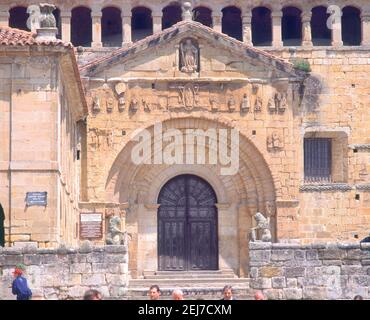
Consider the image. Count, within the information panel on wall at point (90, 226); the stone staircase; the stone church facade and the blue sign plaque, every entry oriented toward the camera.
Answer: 4

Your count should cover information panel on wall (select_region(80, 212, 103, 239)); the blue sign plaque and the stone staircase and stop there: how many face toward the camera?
3

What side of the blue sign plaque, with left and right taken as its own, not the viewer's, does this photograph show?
front

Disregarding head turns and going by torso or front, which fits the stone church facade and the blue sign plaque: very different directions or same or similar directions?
same or similar directions

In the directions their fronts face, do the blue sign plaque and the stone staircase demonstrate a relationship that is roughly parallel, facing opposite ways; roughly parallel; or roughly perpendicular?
roughly parallel

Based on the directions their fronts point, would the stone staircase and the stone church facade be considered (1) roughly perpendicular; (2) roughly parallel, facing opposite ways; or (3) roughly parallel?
roughly parallel

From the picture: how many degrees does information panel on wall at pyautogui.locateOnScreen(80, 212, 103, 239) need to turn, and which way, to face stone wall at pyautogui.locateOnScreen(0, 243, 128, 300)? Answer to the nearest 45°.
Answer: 0° — it already faces it

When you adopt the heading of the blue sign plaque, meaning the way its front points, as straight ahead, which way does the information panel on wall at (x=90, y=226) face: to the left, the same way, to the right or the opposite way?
the same way

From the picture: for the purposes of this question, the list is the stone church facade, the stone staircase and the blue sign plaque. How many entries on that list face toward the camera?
3

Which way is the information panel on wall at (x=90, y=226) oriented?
toward the camera

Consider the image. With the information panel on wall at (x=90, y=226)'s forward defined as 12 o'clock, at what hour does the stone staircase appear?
The stone staircase is roughly at 10 o'clock from the information panel on wall.
